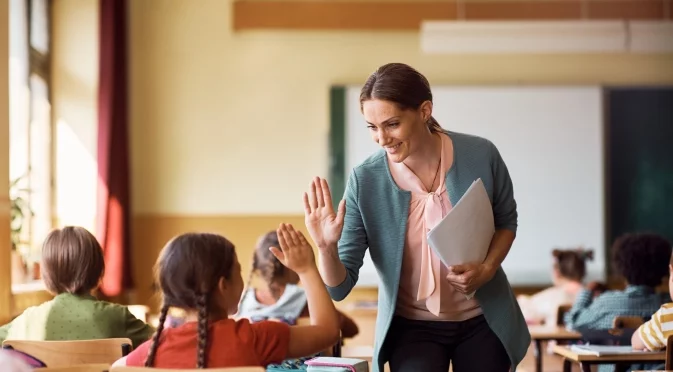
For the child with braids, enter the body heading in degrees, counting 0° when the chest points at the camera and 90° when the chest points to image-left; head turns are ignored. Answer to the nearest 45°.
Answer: approximately 225°

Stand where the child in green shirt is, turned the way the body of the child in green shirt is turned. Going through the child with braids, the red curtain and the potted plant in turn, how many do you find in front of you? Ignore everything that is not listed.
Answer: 2

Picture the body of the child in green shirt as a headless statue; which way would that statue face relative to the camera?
away from the camera

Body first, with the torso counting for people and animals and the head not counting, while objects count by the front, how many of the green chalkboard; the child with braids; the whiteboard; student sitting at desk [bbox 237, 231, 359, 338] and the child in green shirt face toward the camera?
2

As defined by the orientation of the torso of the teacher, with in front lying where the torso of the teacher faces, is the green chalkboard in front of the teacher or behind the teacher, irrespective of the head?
behind

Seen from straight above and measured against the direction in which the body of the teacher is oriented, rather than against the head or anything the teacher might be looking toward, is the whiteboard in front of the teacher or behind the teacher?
behind

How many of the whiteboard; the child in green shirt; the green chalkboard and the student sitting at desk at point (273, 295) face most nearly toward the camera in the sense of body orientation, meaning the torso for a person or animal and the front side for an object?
2

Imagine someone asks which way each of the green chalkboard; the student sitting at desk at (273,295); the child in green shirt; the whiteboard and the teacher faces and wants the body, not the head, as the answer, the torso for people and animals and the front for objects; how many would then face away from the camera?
2

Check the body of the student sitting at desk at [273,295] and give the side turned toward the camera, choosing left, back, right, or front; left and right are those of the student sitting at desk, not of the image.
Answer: back

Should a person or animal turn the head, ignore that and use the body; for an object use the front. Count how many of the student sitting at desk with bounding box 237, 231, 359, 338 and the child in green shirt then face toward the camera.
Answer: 0

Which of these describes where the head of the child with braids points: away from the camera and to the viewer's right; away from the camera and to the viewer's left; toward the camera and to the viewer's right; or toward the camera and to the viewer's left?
away from the camera and to the viewer's right
